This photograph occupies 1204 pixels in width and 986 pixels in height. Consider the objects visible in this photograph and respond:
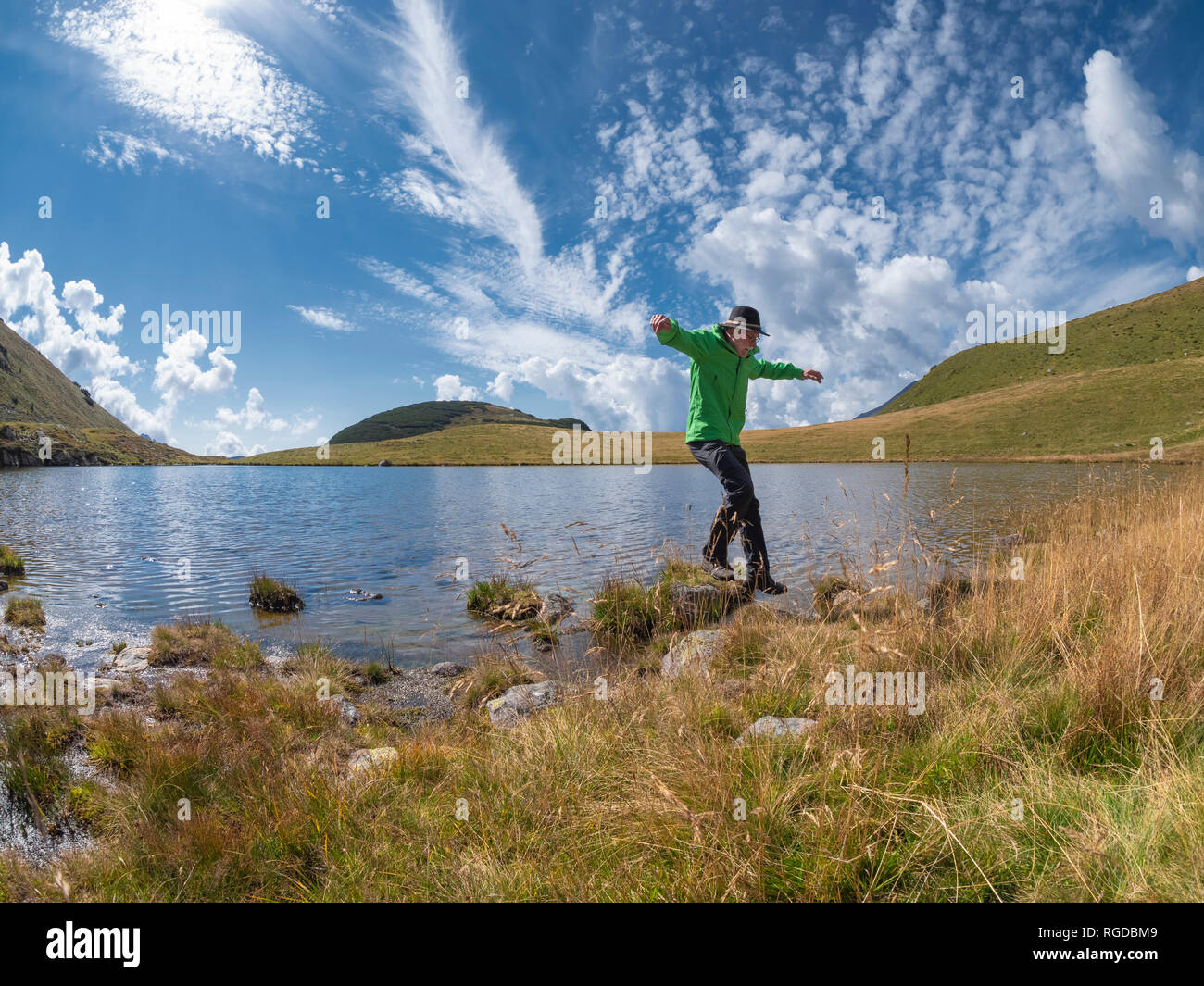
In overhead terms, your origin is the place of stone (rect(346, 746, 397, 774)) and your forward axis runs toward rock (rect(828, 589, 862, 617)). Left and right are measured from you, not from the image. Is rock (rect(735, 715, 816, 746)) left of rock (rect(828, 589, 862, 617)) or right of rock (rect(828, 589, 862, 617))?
right

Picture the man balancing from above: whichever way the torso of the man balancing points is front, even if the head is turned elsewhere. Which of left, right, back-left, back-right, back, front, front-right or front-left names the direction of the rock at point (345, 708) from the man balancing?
right

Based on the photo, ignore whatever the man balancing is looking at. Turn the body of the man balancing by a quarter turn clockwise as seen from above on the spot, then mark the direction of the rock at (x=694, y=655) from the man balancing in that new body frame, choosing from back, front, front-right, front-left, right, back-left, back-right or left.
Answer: front-left

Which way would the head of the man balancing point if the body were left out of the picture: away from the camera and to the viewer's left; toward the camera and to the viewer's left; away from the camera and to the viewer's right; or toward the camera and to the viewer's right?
toward the camera and to the viewer's right

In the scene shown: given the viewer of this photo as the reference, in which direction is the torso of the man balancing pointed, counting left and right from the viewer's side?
facing the viewer and to the right of the viewer

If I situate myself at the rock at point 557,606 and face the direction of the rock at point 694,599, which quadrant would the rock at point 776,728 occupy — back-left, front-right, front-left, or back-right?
front-right

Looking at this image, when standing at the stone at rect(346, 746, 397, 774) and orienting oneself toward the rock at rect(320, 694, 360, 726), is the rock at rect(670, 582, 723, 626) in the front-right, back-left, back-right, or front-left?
front-right
